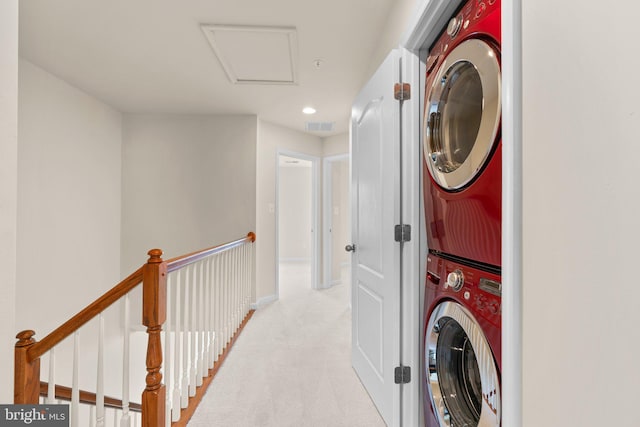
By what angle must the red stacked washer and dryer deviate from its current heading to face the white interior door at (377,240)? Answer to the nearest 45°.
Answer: approximately 90° to its right

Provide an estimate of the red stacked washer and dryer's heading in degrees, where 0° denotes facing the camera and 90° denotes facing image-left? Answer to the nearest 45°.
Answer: approximately 45°

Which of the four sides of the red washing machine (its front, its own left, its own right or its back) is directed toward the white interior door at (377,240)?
right
